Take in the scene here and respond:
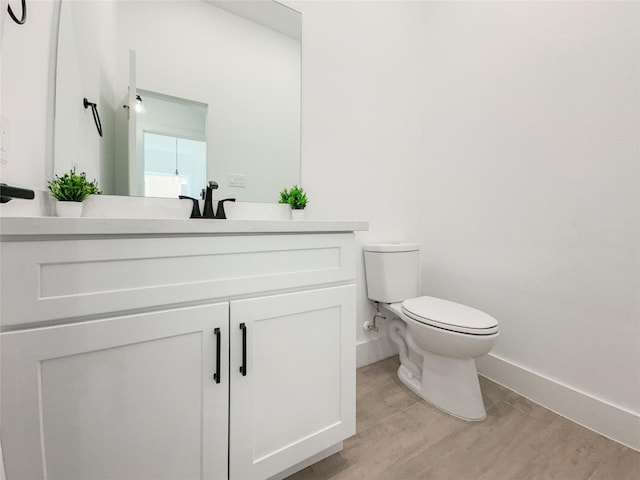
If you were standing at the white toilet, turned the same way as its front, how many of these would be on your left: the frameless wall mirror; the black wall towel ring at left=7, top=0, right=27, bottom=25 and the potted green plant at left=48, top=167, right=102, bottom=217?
0

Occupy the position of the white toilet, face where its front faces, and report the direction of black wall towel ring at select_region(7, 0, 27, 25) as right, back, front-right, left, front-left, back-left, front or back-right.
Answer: right

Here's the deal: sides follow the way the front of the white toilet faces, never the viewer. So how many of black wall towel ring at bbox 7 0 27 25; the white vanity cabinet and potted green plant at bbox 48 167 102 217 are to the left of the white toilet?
0

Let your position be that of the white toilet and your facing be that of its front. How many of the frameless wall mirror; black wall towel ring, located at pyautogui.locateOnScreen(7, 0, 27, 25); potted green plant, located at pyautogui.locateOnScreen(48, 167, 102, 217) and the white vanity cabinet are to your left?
0

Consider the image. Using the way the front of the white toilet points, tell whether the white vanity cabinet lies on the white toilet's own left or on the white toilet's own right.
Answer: on the white toilet's own right

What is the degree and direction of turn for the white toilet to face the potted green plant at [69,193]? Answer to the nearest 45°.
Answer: approximately 90° to its right

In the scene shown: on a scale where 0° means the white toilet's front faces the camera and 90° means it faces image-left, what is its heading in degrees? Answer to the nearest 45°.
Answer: approximately 315°

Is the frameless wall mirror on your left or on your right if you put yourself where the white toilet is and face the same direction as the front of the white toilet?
on your right
